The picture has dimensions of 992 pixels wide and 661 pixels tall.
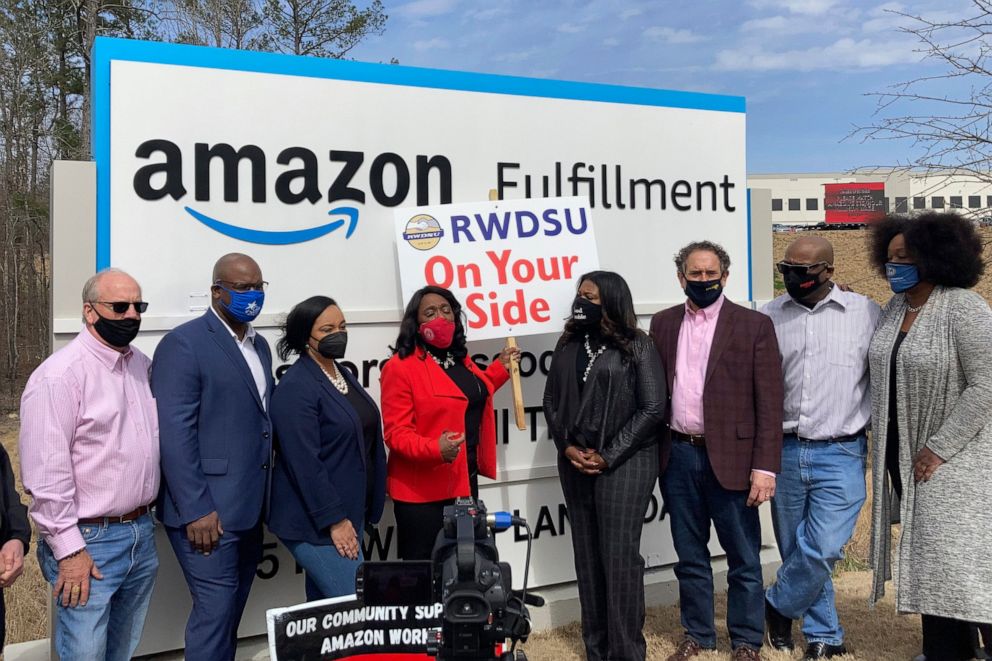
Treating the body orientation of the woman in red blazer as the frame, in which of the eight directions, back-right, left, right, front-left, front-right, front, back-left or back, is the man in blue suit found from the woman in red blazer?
right

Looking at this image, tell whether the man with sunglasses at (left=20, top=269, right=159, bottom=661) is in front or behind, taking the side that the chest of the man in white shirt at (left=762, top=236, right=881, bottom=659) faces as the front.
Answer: in front

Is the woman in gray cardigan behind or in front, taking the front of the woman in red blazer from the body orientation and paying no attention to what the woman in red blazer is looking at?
in front

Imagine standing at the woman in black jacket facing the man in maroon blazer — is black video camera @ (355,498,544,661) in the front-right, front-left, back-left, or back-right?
back-right

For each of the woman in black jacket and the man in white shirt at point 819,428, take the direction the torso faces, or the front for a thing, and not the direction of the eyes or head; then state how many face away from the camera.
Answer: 0

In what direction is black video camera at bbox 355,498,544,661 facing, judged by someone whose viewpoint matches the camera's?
facing away from the viewer

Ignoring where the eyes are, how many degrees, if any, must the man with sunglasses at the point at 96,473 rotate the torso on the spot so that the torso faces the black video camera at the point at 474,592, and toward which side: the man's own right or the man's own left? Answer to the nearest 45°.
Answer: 0° — they already face it

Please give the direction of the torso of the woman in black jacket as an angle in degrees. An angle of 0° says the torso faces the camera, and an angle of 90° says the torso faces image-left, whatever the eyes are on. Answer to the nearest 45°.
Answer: approximately 45°

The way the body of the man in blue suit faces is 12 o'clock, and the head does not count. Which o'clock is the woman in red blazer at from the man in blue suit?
The woman in red blazer is roughly at 10 o'clock from the man in blue suit.

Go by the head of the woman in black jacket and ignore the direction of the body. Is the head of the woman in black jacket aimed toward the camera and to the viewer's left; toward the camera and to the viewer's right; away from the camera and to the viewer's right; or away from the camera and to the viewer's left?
toward the camera and to the viewer's left

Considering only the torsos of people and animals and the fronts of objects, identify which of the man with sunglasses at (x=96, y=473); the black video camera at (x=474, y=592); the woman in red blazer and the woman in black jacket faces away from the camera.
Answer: the black video camera

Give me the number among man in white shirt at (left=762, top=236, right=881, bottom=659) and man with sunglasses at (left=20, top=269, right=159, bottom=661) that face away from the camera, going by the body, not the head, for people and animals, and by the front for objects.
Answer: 0
